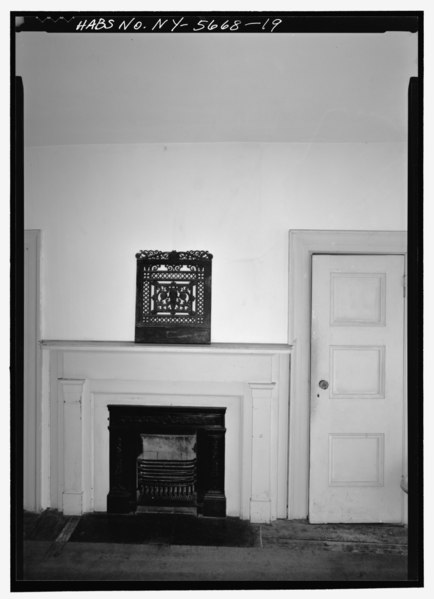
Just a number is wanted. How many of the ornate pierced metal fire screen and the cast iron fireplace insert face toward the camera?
2

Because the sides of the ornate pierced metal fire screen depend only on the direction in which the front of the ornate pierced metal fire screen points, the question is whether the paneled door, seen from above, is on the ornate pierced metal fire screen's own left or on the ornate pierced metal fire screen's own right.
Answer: on the ornate pierced metal fire screen's own left

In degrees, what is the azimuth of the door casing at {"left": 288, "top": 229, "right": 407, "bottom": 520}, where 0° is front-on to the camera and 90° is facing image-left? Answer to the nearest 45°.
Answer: approximately 0°

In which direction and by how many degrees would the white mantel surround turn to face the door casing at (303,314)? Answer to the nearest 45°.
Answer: approximately 90° to its left

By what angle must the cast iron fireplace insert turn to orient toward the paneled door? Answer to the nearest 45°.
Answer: approximately 90° to its left

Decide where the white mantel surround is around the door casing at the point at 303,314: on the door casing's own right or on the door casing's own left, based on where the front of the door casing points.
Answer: on the door casing's own right

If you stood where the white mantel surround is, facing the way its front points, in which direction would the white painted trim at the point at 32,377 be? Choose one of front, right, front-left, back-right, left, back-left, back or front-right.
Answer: right

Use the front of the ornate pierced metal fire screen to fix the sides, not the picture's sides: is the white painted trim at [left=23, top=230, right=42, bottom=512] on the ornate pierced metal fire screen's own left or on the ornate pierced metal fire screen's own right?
on the ornate pierced metal fire screen's own right

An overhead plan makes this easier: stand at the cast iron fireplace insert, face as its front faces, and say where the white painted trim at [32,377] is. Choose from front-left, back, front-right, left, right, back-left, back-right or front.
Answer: right

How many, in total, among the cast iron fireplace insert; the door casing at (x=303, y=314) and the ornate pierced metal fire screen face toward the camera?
3
